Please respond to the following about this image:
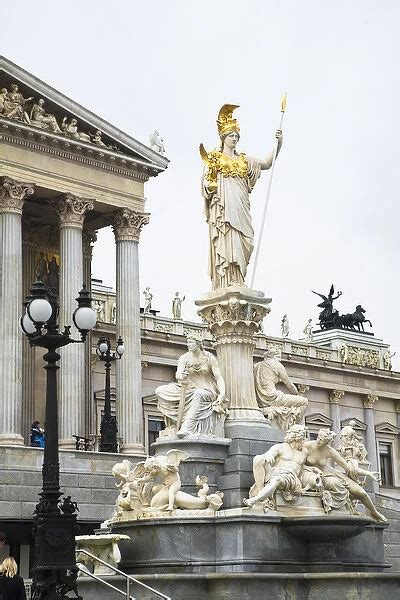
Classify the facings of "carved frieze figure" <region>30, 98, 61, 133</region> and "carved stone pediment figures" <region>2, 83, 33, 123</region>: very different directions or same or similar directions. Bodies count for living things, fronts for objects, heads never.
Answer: same or similar directions

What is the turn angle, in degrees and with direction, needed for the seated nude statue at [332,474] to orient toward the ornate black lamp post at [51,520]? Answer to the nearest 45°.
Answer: approximately 90° to its right

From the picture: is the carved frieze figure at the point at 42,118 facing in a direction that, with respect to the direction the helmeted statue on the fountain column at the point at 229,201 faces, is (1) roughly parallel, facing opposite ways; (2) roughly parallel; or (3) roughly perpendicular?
roughly parallel

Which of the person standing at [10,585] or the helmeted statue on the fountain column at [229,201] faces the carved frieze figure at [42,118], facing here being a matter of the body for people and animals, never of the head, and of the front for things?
the person standing

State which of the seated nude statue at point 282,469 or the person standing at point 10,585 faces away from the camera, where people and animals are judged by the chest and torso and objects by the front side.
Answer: the person standing

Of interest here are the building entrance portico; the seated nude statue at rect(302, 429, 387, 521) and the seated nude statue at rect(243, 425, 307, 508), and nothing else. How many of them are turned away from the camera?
0

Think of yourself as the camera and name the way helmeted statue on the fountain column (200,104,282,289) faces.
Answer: facing the viewer and to the right of the viewer

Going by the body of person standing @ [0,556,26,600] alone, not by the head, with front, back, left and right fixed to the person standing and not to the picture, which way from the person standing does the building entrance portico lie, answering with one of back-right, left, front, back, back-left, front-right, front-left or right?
front

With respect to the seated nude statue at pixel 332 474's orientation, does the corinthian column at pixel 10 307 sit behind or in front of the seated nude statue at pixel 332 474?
behind

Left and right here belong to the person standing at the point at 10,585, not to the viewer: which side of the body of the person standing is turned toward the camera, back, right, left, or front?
back

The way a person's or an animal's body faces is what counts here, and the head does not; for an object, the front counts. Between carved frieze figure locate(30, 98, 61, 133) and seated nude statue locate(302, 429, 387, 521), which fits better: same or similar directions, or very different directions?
same or similar directions
